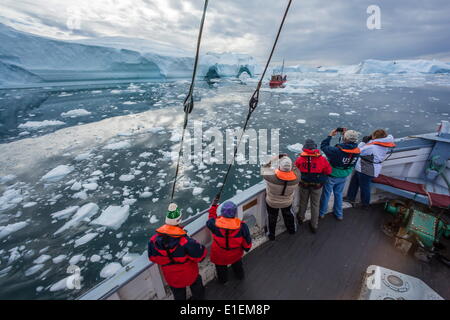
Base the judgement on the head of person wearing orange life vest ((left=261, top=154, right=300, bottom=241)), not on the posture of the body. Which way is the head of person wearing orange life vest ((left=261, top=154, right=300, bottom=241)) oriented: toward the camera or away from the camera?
away from the camera

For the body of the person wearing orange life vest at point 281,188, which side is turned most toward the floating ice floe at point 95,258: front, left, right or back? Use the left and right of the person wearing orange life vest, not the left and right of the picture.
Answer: left

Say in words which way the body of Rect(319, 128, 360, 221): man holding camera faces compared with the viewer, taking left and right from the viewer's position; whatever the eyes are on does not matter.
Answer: facing away from the viewer and to the left of the viewer

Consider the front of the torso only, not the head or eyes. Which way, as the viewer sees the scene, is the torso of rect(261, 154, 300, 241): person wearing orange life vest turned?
away from the camera

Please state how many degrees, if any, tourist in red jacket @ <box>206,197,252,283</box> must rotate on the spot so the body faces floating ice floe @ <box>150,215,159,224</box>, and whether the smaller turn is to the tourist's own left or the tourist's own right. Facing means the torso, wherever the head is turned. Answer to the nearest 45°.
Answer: approximately 45° to the tourist's own left

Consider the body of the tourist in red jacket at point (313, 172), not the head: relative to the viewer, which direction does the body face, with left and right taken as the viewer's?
facing away from the viewer

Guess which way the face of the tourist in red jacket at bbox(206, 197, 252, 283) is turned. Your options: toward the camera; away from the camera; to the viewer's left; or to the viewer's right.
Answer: away from the camera

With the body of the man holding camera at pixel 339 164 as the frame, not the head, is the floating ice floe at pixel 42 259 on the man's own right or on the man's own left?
on the man's own left

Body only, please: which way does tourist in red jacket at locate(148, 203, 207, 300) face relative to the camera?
away from the camera

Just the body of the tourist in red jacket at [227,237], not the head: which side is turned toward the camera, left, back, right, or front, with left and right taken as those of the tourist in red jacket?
back
